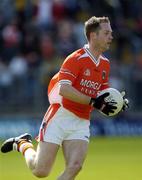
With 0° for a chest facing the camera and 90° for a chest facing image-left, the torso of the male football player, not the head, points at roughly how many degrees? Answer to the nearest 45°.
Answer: approximately 315°
